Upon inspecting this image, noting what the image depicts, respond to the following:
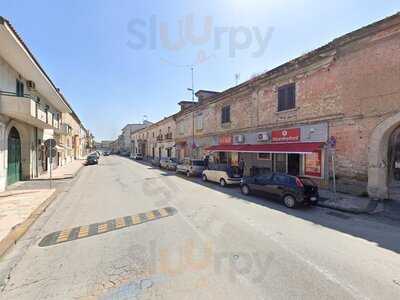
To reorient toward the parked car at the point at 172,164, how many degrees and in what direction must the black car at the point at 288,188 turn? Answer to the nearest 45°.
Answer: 0° — it already faces it

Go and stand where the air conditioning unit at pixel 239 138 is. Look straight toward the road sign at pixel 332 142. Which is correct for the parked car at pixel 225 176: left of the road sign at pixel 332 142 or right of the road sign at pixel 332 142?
right

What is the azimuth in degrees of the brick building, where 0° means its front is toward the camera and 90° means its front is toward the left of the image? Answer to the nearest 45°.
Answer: approximately 45°

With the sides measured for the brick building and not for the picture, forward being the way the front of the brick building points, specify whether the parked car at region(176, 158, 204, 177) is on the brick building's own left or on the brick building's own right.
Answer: on the brick building's own right

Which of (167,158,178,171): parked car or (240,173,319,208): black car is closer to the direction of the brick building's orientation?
the black car

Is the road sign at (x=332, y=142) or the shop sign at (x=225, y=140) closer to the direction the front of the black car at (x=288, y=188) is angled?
the shop sign

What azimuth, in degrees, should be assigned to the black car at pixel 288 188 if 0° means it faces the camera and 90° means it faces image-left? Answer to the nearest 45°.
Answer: approximately 135°

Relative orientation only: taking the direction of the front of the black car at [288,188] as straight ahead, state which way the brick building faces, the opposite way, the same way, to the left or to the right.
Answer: to the left

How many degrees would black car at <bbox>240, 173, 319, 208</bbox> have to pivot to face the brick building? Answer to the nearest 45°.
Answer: approximately 90° to its right

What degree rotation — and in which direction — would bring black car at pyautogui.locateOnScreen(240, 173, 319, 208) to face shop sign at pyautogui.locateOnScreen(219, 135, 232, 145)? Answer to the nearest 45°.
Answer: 0° — it already faces it
